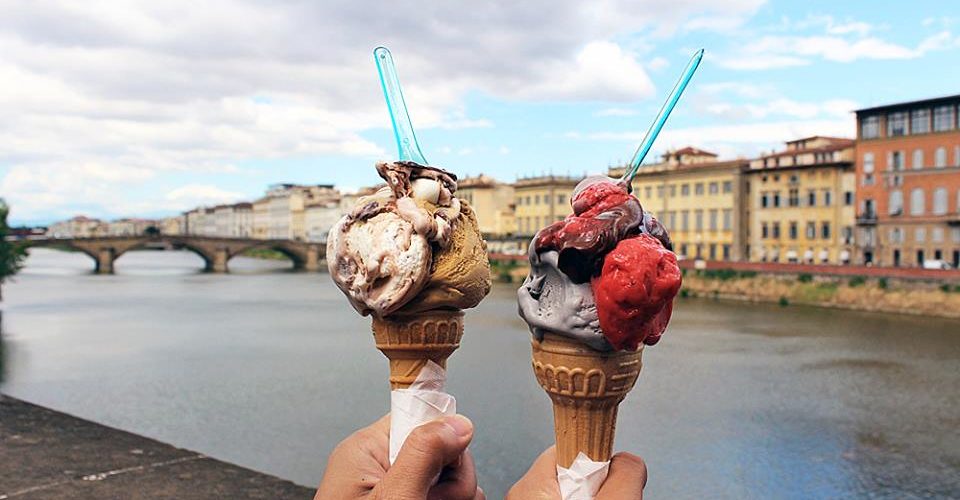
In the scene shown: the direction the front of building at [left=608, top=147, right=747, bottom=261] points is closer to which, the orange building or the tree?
the tree

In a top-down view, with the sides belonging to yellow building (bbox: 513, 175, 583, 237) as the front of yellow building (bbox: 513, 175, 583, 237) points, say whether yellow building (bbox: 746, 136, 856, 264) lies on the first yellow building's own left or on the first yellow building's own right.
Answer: on the first yellow building's own left

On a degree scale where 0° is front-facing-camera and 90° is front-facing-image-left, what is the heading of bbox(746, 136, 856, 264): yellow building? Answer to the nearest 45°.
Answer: approximately 45°

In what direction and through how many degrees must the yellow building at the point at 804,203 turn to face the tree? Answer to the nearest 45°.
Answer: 0° — it already faces it

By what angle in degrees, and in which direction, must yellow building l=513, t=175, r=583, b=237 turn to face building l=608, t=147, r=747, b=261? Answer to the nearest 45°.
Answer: approximately 90° to its left

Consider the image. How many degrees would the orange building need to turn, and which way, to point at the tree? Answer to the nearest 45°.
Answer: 0° — it already faces it

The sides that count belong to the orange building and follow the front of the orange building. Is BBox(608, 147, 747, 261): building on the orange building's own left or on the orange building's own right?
on the orange building's own right

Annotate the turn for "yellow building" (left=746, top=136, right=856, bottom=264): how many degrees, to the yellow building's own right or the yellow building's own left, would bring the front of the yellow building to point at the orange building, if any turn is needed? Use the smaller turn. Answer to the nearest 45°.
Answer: approximately 90° to the yellow building's own left

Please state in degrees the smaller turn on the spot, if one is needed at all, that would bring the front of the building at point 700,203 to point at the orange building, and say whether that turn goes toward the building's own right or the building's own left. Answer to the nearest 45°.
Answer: approximately 90° to the building's own left

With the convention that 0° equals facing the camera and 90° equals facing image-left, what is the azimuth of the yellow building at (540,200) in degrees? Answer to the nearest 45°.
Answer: approximately 45°
